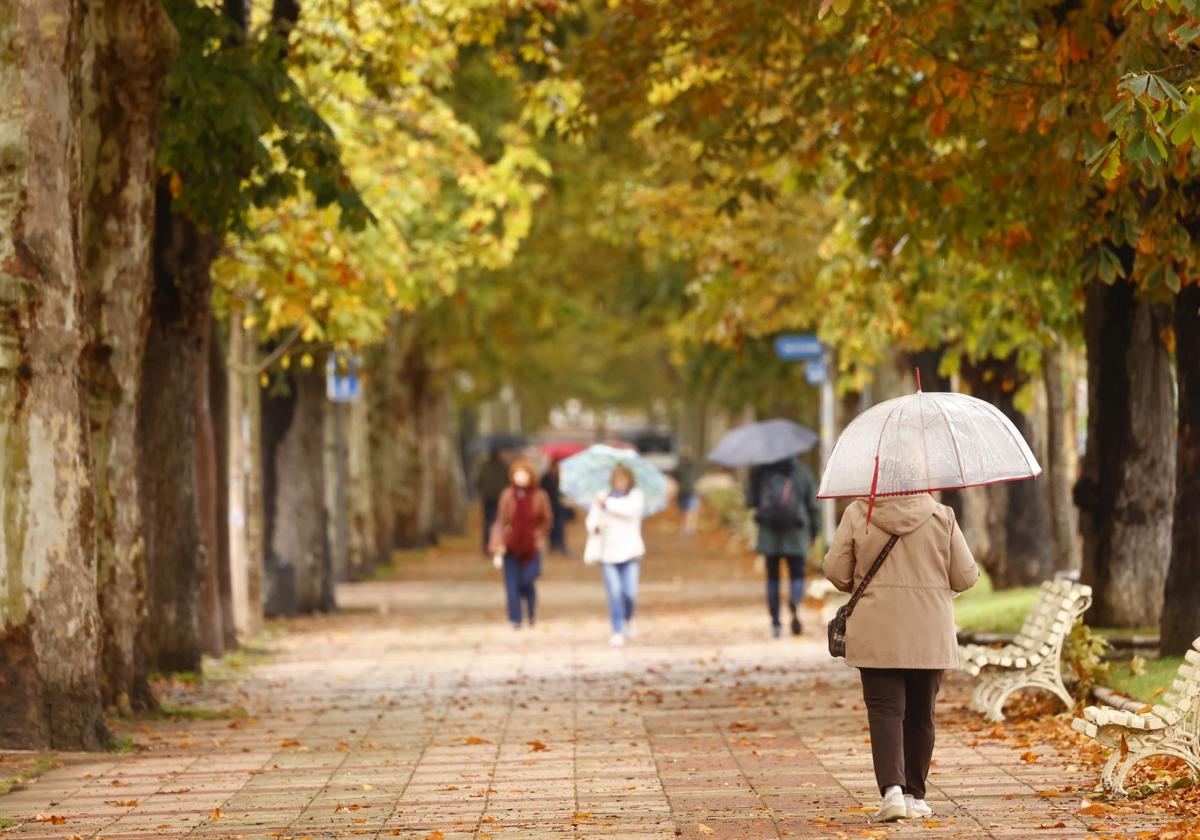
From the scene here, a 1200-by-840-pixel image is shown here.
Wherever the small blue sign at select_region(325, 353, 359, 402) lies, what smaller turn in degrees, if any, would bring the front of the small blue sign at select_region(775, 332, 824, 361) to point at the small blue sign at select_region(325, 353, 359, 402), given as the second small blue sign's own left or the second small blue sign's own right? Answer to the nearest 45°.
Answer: approximately 90° to the second small blue sign's own right

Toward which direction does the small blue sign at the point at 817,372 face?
toward the camera

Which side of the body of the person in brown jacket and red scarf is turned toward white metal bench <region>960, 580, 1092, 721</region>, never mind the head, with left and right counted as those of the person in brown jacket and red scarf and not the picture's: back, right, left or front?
front

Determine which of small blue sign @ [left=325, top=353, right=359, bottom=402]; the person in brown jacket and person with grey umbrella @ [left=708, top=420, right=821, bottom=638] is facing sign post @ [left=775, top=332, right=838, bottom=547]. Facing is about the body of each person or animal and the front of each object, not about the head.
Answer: the person with umbrella

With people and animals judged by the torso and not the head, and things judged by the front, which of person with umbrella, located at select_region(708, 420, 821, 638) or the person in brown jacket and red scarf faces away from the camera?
the person with umbrella

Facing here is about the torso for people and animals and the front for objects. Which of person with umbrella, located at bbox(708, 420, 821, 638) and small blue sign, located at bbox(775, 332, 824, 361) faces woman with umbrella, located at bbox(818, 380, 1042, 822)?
the small blue sign

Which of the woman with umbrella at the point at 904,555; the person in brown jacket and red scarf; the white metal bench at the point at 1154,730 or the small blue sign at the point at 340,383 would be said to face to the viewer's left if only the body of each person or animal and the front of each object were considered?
the white metal bench

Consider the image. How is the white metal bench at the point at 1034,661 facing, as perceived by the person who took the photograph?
facing to the left of the viewer

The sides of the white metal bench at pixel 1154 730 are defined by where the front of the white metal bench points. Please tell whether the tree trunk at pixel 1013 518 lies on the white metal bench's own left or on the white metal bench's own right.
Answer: on the white metal bench's own right

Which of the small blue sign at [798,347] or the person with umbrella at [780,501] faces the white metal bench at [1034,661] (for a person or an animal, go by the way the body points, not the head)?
the small blue sign

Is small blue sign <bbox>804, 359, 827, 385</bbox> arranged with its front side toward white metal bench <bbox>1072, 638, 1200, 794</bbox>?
yes

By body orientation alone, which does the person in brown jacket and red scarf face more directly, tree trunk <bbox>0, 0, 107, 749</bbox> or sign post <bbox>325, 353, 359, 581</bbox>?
the tree trunk

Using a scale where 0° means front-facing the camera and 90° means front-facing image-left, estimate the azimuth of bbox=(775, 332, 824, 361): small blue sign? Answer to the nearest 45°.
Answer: approximately 0°

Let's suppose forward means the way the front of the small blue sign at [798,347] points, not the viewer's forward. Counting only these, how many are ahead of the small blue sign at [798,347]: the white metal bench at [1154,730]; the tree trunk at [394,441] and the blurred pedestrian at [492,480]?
1

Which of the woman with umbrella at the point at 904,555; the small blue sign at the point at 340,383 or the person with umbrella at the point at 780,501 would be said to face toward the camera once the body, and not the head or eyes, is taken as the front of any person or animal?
the small blue sign

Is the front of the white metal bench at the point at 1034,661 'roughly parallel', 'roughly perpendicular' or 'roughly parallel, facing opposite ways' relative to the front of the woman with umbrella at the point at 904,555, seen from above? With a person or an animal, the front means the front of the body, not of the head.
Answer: roughly perpendicular

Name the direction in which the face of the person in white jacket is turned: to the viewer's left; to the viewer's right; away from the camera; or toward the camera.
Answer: toward the camera

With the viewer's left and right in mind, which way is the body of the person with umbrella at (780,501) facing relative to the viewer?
facing away from the viewer

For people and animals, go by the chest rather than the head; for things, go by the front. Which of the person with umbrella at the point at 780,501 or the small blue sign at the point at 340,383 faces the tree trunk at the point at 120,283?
the small blue sign

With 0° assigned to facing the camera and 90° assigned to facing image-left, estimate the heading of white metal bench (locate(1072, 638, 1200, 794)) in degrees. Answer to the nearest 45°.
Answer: approximately 90°
